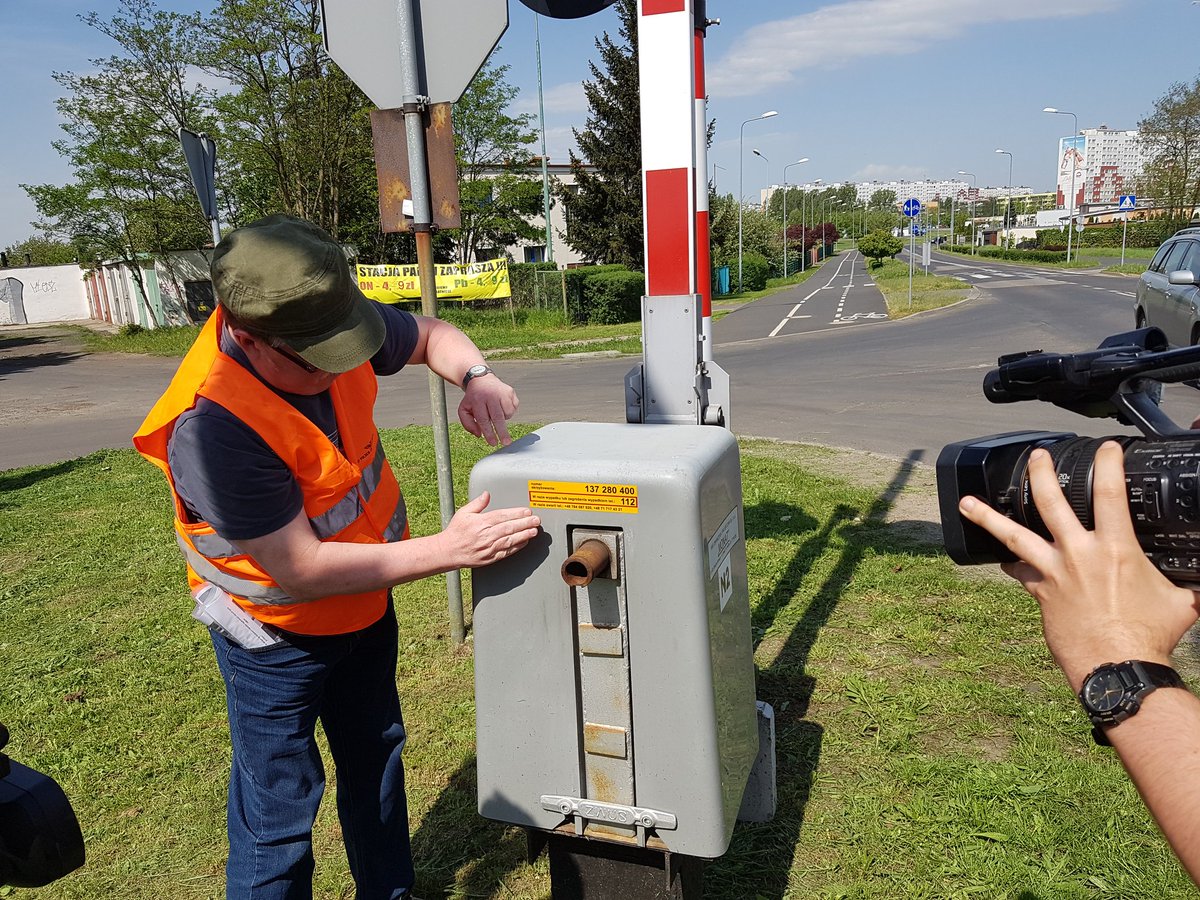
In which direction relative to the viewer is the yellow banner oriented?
toward the camera

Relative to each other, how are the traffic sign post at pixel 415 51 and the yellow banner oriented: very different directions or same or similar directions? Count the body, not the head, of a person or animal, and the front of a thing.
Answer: very different directions

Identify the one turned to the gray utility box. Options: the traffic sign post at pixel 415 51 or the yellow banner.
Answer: the yellow banner

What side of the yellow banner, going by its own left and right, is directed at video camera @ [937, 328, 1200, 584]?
front

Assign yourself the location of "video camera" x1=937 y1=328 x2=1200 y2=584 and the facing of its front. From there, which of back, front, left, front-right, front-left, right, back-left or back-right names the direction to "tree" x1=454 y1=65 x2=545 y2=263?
front-right

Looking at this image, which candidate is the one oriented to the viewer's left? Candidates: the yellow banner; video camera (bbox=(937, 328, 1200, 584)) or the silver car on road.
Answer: the video camera

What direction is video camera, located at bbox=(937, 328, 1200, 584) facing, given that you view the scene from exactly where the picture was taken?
facing to the left of the viewer

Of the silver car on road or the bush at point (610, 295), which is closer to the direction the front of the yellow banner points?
the silver car on road

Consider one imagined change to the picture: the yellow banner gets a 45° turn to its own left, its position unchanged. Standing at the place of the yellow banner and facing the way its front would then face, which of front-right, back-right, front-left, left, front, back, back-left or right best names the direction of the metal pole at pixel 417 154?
front-right

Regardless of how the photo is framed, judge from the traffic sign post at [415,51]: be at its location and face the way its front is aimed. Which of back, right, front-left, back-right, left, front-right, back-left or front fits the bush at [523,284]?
front

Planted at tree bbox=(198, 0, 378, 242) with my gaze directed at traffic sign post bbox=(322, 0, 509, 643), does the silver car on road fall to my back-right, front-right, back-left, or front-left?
front-left

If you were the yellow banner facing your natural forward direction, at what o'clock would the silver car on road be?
The silver car on road is roughly at 11 o'clock from the yellow banner.

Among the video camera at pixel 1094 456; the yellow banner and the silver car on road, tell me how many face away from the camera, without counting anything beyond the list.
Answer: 0

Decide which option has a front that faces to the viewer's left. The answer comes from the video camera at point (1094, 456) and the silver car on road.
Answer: the video camera

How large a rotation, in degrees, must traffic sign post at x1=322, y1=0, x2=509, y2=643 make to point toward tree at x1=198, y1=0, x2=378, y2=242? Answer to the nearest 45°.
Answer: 0° — it already faces it

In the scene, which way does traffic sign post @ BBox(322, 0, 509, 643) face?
away from the camera
